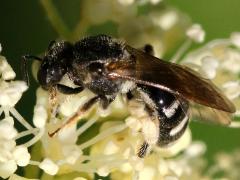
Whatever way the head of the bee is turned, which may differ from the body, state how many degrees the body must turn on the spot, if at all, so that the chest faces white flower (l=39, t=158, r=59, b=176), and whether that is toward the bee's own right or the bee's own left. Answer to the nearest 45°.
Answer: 0° — it already faces it

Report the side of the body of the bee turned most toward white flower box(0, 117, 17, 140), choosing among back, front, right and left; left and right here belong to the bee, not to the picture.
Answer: front

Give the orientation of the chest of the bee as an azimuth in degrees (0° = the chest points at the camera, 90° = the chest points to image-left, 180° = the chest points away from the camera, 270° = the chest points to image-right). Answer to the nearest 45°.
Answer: approximately 90°

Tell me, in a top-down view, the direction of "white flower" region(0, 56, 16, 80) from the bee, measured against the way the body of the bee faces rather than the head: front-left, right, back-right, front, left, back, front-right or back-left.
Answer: front
